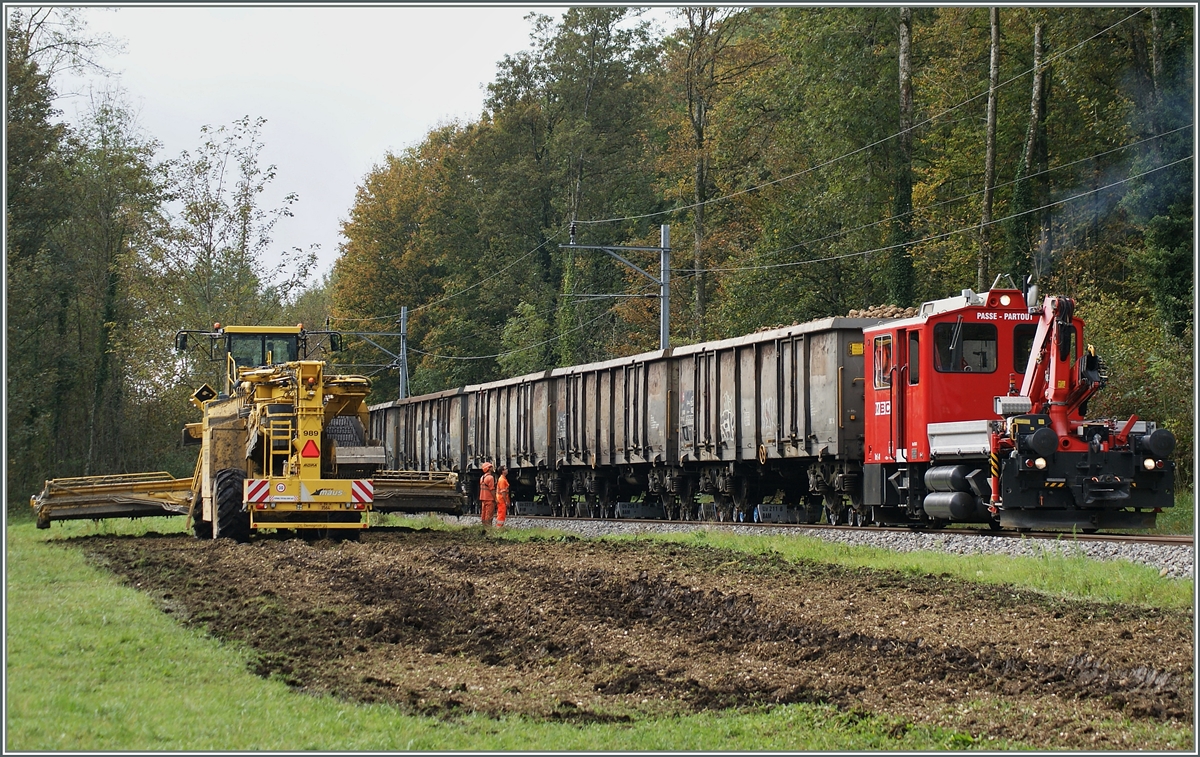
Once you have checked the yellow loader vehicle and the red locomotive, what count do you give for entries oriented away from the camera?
1

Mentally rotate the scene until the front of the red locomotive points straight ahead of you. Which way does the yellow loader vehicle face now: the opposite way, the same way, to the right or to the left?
the opposite way

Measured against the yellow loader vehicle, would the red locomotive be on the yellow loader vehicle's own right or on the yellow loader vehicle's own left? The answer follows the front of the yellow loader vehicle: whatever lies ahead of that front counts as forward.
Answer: on the yellow loader vehicle's own right

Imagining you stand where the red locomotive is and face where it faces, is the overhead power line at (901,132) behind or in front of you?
behind

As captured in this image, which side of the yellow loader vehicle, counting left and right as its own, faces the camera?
back

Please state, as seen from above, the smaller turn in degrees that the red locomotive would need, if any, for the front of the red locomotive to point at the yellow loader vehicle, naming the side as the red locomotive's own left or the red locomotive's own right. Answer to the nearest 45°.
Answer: approximately 135° to the red locomotive's own right

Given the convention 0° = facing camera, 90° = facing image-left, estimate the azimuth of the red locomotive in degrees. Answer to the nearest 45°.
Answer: approximately 315°

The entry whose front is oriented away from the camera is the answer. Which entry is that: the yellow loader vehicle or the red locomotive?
the yellow loader vehicle

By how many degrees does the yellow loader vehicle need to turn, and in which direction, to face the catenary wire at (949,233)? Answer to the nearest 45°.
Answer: approximately 45° to its right

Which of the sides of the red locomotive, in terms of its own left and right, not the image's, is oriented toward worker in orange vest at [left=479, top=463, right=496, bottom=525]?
back
